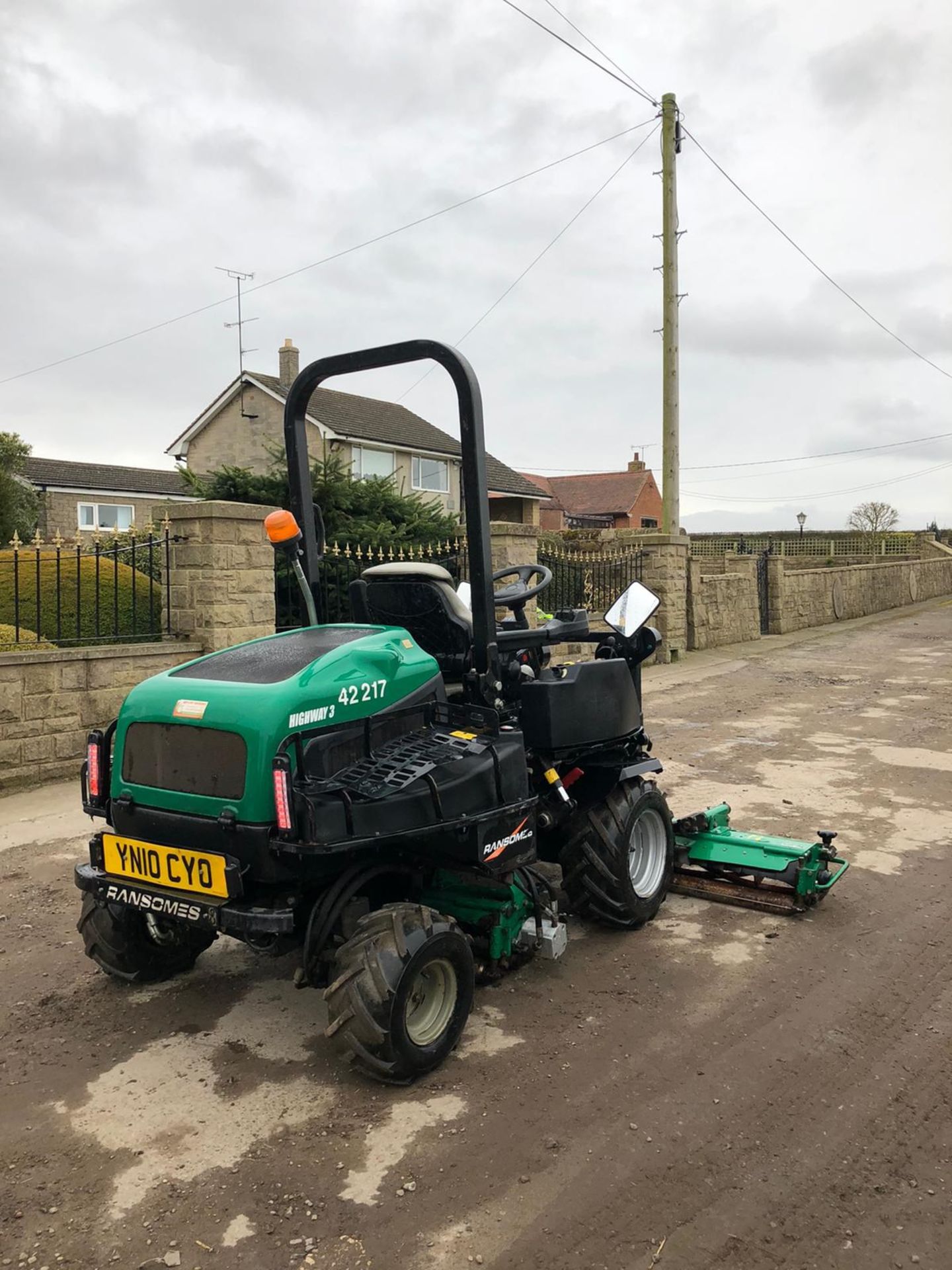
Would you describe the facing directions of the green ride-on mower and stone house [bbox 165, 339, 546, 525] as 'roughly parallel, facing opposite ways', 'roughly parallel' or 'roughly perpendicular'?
roughly perpendicular

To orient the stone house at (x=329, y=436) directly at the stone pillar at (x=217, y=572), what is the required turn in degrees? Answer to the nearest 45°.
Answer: approximately 45° to its right

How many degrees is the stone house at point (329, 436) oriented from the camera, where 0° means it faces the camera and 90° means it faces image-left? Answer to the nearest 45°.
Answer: approximately 315°

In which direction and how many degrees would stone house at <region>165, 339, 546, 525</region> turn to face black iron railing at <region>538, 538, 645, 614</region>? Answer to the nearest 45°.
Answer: approximately 45° to its right

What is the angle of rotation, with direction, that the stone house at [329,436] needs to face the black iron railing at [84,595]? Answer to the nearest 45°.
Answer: approximately 45° to its right

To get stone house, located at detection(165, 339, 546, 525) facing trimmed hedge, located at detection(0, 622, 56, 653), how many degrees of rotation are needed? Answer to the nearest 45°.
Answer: approximately 45° to its right

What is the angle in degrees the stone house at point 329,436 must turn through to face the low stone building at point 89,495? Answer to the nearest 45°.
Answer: approximately 135° to its right

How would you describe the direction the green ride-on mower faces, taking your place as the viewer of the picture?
facing away from the viewer and to the right of the viewer
